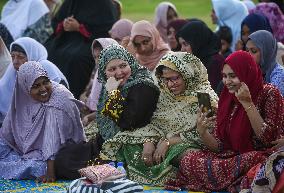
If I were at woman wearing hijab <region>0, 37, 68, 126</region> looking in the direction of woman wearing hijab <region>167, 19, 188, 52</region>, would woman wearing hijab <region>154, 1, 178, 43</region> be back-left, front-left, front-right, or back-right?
front-left

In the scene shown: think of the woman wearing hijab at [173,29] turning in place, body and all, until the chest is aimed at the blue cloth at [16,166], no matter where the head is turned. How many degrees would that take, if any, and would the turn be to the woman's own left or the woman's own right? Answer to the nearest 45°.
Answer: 0° — they already face it

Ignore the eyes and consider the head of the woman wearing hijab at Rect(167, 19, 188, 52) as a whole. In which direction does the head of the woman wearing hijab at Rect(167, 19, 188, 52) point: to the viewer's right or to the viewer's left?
to the viewer's left

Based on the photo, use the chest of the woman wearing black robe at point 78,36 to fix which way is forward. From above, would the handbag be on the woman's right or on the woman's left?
on the woman's left

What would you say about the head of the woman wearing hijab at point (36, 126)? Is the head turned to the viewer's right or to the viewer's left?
to the viewer's right

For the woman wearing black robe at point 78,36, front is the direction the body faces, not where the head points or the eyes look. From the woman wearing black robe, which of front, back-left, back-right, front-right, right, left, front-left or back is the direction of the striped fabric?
front-left

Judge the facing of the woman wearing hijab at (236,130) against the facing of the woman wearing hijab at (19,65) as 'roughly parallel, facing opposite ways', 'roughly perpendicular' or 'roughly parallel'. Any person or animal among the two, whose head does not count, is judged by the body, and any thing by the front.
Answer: roughly parallel

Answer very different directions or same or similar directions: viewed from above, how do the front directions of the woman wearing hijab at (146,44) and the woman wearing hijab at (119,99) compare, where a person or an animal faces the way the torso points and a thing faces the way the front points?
same or similar directions

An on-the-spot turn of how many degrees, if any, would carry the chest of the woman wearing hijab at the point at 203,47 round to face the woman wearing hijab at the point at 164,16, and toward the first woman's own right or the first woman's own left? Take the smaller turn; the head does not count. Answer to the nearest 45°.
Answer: approximately 90° to the first woman's own right

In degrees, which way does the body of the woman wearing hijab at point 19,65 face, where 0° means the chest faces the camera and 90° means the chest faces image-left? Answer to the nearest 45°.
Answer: approximately 45°

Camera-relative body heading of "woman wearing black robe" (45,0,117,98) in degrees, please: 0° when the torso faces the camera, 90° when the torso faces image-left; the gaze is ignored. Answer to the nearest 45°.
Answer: approximately 45°

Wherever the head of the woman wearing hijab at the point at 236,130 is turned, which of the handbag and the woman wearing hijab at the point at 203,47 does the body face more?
the handbag

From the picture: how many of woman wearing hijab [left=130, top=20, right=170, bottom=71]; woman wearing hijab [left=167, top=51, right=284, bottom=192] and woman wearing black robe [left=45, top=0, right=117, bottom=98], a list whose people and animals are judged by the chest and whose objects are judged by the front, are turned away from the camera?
0

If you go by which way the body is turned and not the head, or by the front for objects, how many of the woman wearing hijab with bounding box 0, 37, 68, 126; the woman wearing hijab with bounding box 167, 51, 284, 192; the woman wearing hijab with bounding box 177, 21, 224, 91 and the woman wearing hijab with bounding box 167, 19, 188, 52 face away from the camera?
0

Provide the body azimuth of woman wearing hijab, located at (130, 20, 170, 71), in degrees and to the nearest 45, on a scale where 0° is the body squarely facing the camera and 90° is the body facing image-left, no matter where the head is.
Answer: approximately 45°
